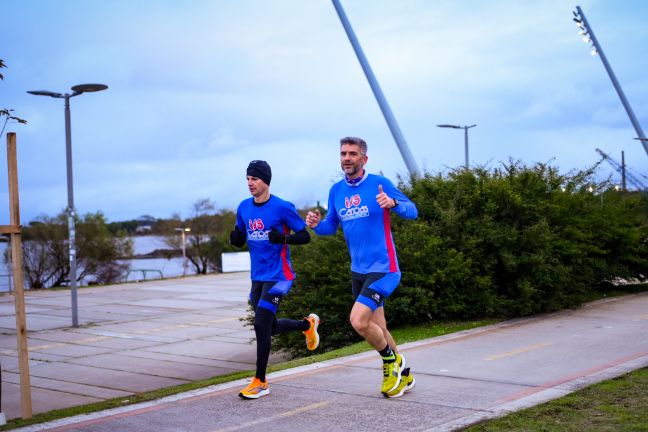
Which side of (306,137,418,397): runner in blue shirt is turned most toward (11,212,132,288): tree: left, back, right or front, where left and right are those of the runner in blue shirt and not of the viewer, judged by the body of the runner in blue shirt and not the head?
right

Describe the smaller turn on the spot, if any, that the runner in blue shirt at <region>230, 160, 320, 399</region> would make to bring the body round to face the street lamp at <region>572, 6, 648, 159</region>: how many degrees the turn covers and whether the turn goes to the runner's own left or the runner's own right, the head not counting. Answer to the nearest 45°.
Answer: approximately 180°

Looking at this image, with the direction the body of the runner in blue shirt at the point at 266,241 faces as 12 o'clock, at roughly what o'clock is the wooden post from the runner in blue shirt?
The wooden post is roughly at 1 o'clock from the runner in blue shirt.

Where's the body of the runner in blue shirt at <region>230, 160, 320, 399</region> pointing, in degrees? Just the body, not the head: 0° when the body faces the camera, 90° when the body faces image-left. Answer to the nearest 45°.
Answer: approximately 45°

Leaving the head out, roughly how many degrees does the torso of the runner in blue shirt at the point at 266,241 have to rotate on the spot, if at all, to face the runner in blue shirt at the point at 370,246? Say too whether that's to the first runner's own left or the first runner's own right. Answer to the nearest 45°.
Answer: approximately 90° to the first runner's own left

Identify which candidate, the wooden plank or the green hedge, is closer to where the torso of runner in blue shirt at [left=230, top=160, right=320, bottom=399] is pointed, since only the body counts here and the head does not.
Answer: the wooden plank

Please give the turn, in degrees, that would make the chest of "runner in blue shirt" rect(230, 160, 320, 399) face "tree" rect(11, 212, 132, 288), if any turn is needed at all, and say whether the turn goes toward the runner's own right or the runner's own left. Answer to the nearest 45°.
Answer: approximately 135° to the runner's own right

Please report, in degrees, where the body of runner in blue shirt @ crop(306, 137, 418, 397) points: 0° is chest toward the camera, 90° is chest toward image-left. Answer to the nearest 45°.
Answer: approximately 45°
